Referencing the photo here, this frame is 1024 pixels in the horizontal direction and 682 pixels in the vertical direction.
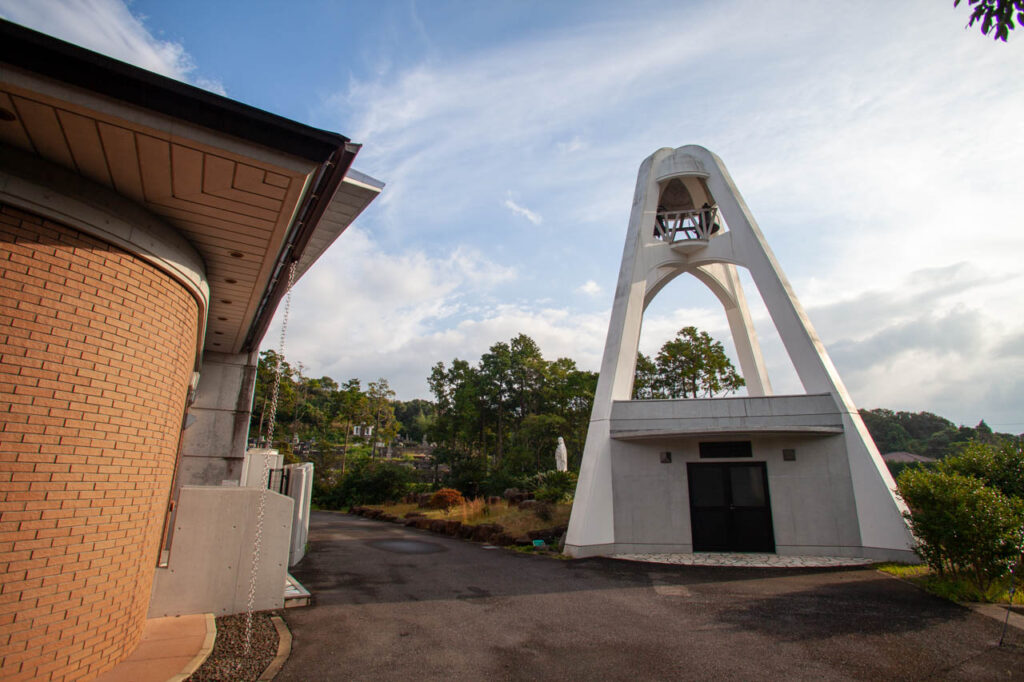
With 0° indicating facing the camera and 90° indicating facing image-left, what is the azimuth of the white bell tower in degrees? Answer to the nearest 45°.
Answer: approximately 0°

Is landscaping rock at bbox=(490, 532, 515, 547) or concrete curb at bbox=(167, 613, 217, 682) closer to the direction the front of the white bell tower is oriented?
the concrete curb

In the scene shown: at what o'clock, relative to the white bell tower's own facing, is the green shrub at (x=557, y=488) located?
The green shrub is roughly at 4 o'clock from the white bell tower.

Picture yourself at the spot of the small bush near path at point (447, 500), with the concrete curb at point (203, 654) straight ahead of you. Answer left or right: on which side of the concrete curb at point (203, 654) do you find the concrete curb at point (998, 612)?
left

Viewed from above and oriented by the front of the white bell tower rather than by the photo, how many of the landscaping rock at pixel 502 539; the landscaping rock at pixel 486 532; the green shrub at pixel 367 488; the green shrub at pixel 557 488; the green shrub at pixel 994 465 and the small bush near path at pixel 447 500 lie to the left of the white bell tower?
1

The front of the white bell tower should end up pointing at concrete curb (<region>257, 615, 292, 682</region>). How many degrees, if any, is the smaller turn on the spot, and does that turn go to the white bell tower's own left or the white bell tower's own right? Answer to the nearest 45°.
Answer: approximately 45° to the white bell tower's own right

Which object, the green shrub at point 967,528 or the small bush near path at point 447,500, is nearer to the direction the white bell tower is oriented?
the green shrub

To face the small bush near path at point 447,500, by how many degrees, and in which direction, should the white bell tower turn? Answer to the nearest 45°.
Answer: approximately 135° to its right

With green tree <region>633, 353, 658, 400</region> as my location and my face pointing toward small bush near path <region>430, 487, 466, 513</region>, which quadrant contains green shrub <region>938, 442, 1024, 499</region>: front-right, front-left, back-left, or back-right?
front-left

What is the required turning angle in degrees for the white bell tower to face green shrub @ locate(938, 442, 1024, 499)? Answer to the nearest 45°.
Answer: approximately 90° to its left

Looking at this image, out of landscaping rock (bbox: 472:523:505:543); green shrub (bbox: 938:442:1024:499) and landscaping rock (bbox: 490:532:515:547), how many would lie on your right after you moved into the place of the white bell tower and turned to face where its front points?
2

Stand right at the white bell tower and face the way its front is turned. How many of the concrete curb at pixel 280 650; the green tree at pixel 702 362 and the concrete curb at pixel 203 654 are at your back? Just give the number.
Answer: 1

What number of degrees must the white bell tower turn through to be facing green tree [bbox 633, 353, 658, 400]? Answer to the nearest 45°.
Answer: approximately 180°

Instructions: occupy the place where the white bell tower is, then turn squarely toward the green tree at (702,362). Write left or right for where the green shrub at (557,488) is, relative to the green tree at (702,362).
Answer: left

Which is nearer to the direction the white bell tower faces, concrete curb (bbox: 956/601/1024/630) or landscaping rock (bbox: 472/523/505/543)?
the concrete curb

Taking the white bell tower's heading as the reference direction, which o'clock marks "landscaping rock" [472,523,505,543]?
The landscaping rock is roughly at 3 o'clock from the white bell tower.
